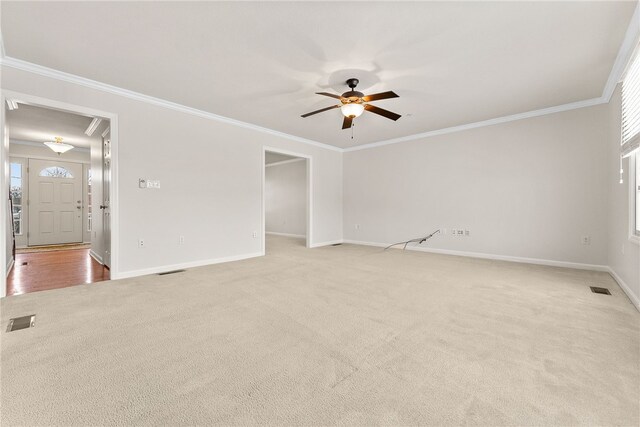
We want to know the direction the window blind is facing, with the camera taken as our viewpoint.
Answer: facing to the left of the viewer

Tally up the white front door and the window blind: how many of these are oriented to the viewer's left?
1

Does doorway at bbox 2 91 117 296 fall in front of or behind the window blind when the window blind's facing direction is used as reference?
in front

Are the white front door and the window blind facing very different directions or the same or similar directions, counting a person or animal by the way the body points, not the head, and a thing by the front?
very different directions

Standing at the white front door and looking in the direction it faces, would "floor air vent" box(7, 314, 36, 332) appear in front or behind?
in front

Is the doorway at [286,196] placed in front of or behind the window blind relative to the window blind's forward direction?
in front

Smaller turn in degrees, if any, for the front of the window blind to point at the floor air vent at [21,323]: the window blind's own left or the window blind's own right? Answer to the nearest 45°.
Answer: approximately 45° to the window blind's own left

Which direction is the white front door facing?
toward the camera
